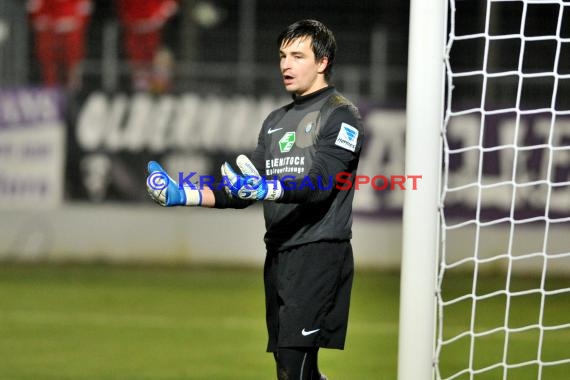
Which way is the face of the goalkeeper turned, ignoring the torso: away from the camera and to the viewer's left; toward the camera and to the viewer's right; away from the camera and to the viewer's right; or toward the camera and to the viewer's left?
toward the camera and to the viewer's left

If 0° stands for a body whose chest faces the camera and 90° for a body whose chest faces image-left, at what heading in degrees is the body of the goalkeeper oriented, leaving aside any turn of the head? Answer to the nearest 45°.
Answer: approximately 45°

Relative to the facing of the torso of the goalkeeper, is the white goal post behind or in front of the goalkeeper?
behind

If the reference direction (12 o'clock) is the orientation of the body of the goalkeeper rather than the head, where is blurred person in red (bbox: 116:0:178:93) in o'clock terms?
The blurred person in red is roughly at 4 o'clock from the goalkeeper.
